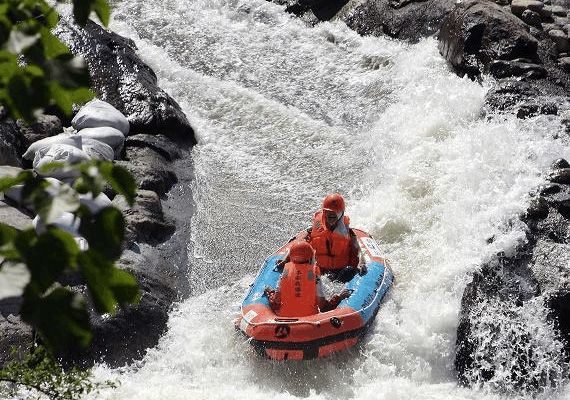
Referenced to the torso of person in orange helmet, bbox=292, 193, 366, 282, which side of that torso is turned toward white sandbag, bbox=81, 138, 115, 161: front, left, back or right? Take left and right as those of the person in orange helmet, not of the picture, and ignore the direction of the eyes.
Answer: right

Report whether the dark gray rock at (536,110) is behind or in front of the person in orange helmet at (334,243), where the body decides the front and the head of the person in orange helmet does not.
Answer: behind

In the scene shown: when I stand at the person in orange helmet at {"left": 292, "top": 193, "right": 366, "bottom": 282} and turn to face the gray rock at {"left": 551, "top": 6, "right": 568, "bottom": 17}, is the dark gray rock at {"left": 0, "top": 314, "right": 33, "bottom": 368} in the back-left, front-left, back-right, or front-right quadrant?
back-left

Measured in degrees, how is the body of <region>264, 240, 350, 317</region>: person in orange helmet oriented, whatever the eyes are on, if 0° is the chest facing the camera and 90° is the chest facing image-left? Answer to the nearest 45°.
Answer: approximately 180°

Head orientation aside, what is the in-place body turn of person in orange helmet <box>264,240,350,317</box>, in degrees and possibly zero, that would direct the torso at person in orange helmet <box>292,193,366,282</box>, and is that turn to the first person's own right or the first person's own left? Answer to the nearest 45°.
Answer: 0° — they already face them

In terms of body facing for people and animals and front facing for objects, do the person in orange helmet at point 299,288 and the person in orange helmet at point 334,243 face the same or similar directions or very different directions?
very different directions

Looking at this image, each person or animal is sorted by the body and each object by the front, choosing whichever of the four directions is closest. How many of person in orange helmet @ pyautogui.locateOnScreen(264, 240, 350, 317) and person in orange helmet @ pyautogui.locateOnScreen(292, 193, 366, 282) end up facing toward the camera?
1
